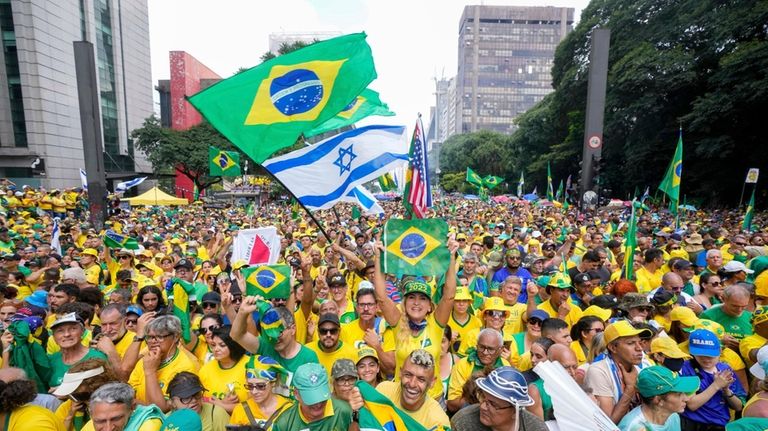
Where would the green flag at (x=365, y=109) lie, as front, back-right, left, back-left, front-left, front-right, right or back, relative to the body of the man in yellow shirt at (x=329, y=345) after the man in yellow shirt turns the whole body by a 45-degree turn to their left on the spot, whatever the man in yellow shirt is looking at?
back-left

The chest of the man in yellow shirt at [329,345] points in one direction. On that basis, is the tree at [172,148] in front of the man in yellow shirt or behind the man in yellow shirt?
behind

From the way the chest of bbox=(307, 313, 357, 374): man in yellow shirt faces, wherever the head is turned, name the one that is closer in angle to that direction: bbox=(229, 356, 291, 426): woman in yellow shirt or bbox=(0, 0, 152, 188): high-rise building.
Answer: the woman in yellow shirt

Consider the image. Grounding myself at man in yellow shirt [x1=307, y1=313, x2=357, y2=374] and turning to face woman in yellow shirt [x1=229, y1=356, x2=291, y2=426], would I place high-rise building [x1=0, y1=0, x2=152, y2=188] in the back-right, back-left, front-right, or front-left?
back-right

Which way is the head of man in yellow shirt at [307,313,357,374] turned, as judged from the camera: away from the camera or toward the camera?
toward the camera

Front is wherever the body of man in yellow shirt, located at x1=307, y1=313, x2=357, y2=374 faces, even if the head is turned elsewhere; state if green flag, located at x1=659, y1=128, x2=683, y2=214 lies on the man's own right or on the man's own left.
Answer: on the man's own left

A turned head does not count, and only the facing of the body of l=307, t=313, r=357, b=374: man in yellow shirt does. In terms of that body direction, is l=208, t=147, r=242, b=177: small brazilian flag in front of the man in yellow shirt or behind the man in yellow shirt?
behind

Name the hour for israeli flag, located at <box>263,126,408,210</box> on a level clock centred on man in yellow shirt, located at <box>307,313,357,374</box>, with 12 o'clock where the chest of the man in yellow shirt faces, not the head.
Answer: The israeli flag is roughly at 6 o'clock from the man in yellow shirt.

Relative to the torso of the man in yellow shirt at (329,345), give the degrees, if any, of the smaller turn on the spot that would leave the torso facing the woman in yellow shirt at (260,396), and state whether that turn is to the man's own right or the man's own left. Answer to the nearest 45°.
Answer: approximately 45° to the man's own right

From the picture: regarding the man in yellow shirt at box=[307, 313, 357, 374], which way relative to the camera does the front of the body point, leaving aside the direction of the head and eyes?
toward the camera
